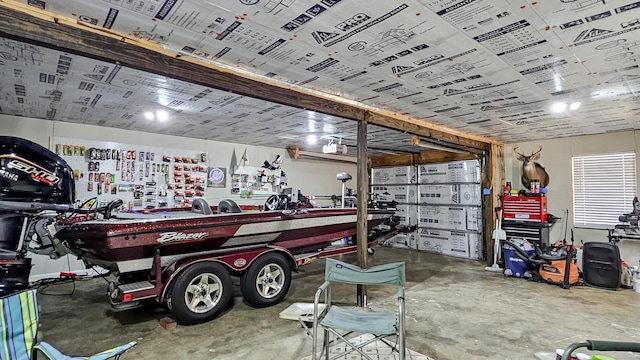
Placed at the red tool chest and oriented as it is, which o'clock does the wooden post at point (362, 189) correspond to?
The wooden post is roughly at 1 o'clock from the red tool chest.

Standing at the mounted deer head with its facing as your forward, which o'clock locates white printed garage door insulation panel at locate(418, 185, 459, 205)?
The white printed garage door insulation panel is roughly at 2 o'clock from the mounted deer head.

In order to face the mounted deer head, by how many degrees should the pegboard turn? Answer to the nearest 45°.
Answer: approximately 45° to its left

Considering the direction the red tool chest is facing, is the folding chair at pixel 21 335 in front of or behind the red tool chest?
in front

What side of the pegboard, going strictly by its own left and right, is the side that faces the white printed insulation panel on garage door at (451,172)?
left

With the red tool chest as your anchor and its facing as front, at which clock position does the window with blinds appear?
The window with blinds is roughly at 8 o'clock from the red tool chest.

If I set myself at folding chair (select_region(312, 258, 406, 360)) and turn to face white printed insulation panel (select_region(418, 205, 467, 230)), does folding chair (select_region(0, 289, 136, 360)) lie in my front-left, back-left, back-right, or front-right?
back-left

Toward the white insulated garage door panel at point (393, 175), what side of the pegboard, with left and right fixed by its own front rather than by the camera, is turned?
left

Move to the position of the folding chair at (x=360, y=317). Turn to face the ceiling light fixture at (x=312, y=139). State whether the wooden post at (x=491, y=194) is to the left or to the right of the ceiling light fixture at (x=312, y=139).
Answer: right

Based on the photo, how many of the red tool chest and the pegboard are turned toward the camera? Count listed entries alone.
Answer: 2

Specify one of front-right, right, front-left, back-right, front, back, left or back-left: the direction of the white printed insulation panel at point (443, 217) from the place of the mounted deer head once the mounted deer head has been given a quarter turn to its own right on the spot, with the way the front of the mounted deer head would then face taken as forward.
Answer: front-left

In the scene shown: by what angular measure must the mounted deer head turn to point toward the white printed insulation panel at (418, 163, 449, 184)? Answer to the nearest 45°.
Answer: approximately 45° to its right

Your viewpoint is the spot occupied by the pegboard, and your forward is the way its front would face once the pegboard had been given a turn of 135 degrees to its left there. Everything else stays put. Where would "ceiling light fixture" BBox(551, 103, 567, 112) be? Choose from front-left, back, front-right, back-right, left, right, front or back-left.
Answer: right

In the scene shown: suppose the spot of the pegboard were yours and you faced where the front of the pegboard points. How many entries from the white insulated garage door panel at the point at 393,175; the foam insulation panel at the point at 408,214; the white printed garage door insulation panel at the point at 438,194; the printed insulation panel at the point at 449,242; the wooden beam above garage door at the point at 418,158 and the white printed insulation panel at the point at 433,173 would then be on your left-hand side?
6

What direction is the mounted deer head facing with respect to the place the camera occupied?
facing the viewer and to the left of the viewer
